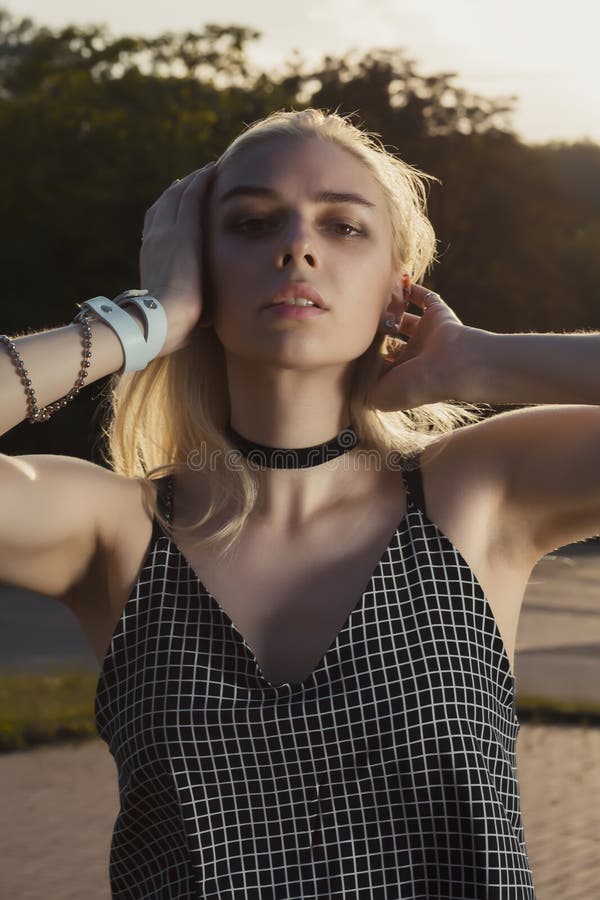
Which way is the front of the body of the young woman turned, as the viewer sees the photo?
toward the camera
